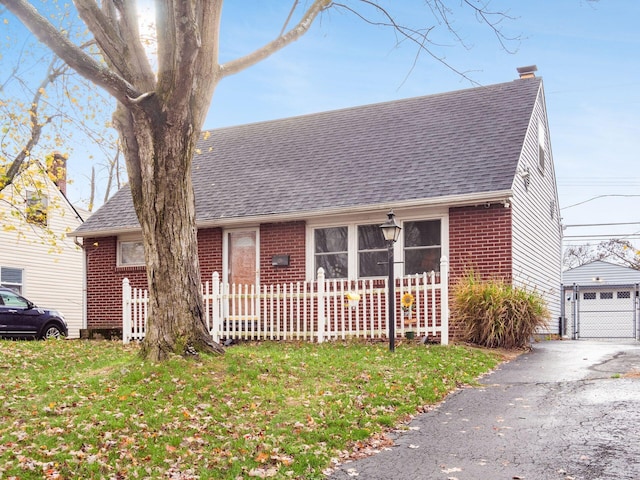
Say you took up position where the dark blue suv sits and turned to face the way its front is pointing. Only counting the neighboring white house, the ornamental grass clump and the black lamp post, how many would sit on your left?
1

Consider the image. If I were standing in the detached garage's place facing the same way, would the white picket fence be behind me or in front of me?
in front

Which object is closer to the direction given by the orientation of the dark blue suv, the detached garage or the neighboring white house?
the detached garage

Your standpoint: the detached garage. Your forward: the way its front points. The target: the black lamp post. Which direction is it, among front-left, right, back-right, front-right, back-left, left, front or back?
front

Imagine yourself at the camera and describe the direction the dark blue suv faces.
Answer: facing to the right of the viewer

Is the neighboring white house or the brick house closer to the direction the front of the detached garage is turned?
the brick house

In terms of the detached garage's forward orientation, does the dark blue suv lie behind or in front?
in front

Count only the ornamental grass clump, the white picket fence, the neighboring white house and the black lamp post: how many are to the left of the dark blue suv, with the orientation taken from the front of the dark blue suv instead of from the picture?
1

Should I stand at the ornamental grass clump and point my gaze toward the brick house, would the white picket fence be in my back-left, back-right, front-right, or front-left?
front-left

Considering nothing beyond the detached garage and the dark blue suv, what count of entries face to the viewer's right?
1

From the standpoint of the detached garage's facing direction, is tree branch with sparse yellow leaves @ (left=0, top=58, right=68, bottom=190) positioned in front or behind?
in front

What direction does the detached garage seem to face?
toward the camera

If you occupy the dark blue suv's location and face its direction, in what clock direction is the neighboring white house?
The neighboring white house is roughly at 9 o'clock from the dark blue suv.

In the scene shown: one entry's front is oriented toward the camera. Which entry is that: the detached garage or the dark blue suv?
the detached garage
